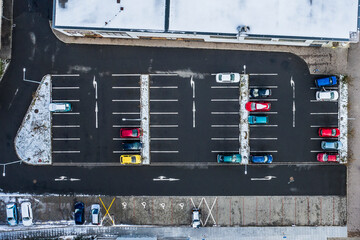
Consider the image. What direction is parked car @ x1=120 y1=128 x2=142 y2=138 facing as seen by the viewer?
to the viewer's right

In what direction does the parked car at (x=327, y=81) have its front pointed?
to the viewer's right

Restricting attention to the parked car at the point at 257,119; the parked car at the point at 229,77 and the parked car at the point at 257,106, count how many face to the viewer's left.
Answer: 2

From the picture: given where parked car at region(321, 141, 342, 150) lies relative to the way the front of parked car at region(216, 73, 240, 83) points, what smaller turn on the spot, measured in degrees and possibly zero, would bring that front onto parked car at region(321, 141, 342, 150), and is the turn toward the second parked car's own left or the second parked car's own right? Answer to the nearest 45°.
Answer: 0° — it already faces it

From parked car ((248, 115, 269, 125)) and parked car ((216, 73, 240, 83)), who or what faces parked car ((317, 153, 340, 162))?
parked car ((216, 73, 240, 83))

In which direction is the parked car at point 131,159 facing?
to the viewer's right

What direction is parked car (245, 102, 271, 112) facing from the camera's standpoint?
to the viewer's left

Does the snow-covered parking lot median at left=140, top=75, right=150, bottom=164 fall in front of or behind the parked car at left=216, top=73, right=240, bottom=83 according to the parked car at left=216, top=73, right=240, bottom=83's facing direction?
behind

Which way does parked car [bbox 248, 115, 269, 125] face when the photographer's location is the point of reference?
facing to the left of the viewer

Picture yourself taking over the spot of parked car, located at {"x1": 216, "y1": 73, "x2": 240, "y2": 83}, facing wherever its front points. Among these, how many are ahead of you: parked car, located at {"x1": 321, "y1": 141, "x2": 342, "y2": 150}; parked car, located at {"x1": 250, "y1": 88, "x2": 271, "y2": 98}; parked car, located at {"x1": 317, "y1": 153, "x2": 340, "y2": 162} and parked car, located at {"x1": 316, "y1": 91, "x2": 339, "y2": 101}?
4
